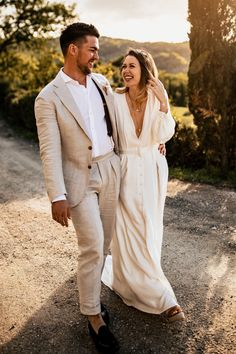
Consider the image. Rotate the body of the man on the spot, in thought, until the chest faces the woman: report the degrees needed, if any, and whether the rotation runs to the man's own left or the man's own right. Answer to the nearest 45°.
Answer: approximately 90° to the man's own left

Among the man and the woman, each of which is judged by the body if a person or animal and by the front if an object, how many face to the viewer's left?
0

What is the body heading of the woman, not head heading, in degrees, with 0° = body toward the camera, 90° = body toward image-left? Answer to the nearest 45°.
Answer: approximately 0°

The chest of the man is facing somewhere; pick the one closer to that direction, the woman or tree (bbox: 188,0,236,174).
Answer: the woman

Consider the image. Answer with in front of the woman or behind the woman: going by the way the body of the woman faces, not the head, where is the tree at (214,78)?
behind

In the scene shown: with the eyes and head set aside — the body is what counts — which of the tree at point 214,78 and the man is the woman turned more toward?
the man

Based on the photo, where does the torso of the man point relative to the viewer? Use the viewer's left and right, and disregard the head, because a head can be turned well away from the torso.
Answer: facing the viewer and to the right of the viewer

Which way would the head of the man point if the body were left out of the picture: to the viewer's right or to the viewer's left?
to the viewer's right

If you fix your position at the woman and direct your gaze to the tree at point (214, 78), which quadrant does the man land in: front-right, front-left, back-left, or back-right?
back-left

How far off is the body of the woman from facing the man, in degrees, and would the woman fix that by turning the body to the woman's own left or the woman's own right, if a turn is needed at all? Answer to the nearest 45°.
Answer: approximately 45° to the woman's own right
